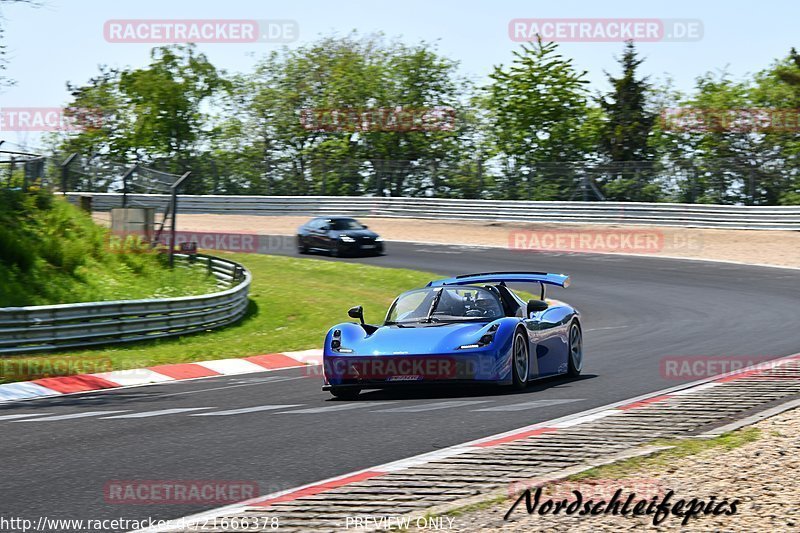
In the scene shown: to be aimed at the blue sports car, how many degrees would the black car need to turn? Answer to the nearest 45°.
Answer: approximately 45° to its right

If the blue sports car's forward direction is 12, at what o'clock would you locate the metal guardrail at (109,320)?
The metal guardrail is roughly at 3 o'clock from the blue sports car.

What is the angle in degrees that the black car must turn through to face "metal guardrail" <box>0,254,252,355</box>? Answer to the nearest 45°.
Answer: approximately 45° to its right

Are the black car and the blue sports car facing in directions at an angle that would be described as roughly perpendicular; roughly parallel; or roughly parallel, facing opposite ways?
roughly perpendicular

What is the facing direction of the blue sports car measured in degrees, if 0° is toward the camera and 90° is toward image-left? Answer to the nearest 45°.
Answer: approximately 45°

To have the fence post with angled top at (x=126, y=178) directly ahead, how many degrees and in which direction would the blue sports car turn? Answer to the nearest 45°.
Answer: approximately 90° to its right

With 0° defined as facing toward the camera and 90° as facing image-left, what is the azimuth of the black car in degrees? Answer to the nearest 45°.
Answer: approximately 315°

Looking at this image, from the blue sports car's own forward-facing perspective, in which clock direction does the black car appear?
The black car is roughly at 4 o'clock from the blue sports car.
